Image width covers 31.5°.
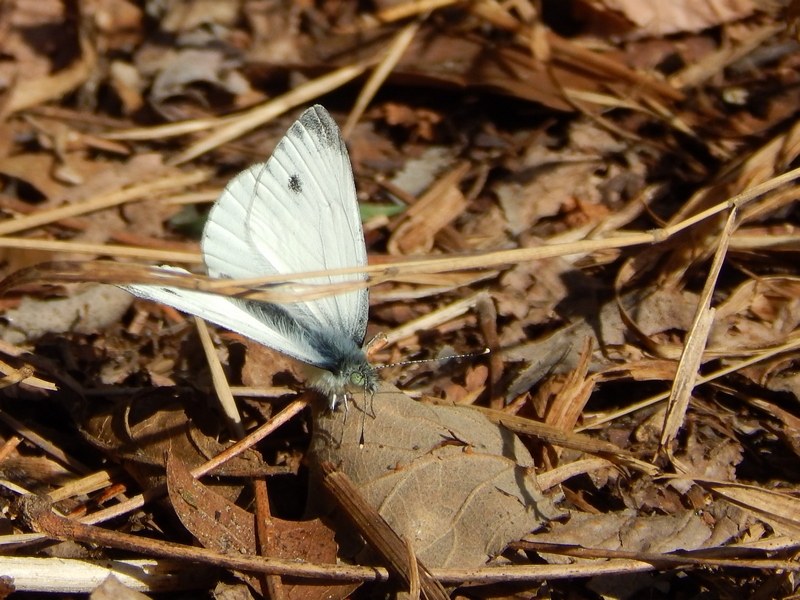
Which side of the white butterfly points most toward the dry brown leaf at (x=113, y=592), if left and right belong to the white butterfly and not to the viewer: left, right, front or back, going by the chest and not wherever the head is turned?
right

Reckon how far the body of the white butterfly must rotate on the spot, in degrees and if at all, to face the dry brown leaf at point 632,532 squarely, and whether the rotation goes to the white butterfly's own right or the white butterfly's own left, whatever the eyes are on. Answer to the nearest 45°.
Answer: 0° — it already faces it

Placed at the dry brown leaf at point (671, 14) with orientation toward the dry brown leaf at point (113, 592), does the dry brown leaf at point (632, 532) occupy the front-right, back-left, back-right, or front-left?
front-left

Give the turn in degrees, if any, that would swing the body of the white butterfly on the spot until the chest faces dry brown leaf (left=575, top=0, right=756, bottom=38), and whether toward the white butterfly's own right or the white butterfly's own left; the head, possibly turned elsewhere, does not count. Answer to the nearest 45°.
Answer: approximately 90° to the white butterfly's own left
